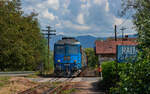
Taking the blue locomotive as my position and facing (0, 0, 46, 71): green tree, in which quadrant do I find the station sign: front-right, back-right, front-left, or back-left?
back-left

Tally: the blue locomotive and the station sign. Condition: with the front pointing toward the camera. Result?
2

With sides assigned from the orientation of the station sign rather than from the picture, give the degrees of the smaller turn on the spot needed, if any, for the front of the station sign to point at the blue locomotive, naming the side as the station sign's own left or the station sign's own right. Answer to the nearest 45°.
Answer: approximately 135° to the station sign's own right

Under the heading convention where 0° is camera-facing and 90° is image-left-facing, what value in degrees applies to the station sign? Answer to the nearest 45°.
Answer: approximately 0°
